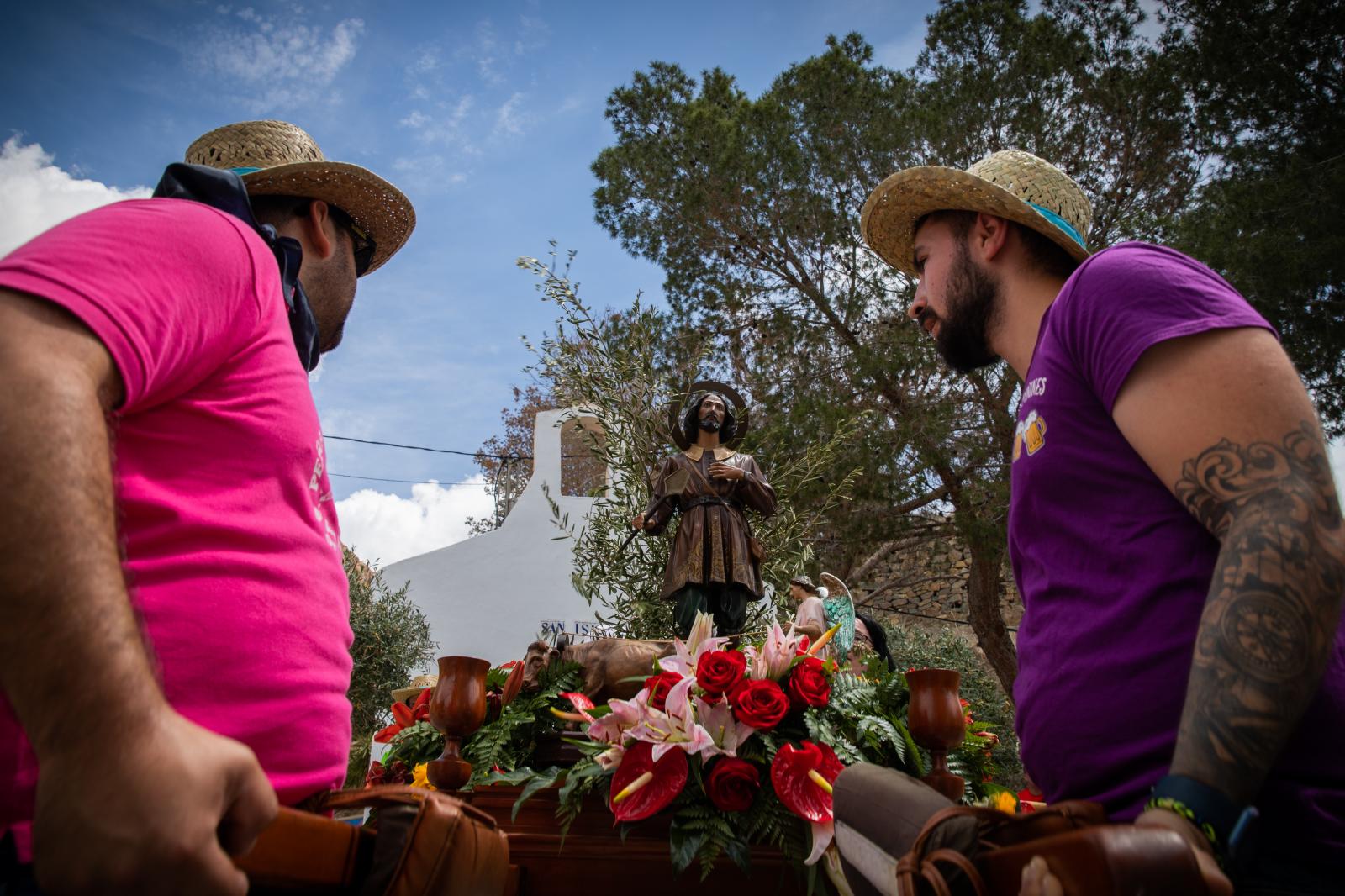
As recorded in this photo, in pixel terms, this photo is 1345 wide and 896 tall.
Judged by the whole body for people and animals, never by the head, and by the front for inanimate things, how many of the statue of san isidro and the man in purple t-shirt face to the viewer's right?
0

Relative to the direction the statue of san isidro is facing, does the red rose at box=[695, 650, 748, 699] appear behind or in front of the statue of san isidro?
in front

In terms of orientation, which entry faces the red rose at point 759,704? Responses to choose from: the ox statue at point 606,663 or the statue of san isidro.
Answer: the statue of san isidro

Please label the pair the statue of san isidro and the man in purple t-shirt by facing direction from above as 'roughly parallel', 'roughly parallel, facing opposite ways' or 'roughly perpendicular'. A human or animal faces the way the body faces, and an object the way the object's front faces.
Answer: roughly perpendicular

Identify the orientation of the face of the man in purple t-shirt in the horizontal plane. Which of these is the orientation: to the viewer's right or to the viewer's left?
to the viewer's left

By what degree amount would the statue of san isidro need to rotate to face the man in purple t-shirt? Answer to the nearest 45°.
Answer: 0° — it already faces them

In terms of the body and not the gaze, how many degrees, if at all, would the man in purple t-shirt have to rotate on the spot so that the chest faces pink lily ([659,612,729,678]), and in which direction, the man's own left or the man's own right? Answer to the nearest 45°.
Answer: approximately 45° to the man's own right

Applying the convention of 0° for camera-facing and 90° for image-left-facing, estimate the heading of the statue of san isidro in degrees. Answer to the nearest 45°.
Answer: approximately 0°

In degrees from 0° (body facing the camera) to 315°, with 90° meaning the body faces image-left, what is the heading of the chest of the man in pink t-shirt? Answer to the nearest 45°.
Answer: approximately 270°

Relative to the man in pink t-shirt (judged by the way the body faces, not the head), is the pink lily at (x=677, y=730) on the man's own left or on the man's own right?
on the man's own left
